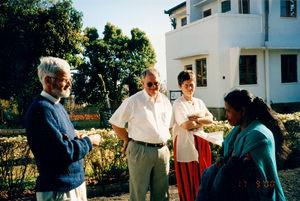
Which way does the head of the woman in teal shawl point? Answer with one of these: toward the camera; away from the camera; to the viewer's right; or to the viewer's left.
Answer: to the viewer's left

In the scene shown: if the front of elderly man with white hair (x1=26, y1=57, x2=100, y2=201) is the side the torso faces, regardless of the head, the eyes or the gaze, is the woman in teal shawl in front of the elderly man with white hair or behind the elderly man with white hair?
in front

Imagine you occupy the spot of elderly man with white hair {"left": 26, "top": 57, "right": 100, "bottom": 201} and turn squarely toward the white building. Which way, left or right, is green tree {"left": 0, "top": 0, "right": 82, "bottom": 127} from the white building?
left

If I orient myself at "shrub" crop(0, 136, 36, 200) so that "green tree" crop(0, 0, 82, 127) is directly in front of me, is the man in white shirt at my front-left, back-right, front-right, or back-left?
back-right

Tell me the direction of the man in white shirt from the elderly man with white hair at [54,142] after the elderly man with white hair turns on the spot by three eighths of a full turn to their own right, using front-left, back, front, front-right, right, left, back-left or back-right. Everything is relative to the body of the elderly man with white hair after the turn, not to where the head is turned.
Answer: back

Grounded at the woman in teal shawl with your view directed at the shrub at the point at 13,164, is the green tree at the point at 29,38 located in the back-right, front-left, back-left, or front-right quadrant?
front-right

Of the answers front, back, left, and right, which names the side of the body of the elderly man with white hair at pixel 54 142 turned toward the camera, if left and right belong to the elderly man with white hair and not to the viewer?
right

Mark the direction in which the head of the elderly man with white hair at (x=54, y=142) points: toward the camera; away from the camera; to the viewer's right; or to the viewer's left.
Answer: to the viewer's right

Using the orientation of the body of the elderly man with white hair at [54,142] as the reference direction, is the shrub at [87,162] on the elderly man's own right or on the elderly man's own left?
on the elderly man's own left
